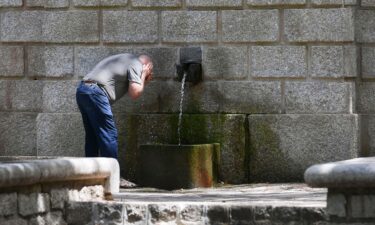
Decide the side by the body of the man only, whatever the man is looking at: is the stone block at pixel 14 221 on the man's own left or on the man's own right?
on the man's own right

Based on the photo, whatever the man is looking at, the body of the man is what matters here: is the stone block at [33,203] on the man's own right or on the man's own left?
on the man's own right

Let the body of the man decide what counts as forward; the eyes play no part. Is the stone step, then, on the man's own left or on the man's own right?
on the man's own right

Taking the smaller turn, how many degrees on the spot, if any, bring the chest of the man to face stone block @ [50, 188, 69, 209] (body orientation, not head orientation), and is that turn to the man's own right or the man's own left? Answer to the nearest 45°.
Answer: approximately 90° to the man's own right

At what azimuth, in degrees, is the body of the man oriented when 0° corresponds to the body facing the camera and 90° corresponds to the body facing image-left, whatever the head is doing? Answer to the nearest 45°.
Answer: approximately 270°

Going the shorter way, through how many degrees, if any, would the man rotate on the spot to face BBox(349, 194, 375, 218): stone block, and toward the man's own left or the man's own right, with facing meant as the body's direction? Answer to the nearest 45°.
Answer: approximately 45° to the man's own right
